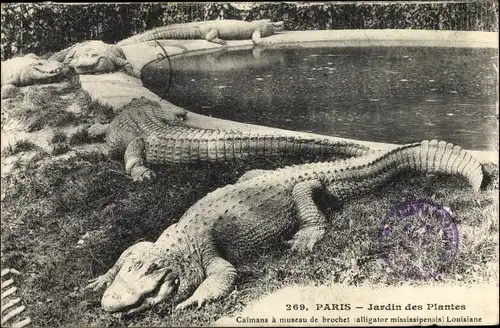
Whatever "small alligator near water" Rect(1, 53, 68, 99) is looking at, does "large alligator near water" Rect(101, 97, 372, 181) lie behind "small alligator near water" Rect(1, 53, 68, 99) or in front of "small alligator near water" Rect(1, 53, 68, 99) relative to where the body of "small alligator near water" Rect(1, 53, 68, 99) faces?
in front

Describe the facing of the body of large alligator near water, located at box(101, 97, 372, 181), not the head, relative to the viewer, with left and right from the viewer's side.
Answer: facing away from the viewer and to the left of the viewer

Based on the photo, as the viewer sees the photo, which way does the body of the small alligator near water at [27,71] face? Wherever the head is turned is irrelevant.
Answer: to the viewer's right

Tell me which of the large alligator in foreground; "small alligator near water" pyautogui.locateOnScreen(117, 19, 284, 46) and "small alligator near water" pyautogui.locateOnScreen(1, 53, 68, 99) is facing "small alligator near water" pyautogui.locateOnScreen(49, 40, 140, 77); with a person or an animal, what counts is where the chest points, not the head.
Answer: "small alligator near water" pyautogui.locateOnScreen(1, 53, 68, 99)

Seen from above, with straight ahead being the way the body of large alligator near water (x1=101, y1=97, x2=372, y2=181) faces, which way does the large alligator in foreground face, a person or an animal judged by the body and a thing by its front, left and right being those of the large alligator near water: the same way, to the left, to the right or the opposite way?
to the left

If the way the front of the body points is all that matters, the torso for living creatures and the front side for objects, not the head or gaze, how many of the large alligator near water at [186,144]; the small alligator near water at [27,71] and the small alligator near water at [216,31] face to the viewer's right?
2

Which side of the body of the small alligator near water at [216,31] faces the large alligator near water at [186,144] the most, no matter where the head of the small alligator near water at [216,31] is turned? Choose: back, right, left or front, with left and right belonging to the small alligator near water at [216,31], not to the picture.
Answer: right

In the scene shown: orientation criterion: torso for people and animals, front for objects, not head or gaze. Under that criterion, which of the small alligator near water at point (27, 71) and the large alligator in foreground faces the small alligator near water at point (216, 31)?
the small alligator near water at point (27, 71)

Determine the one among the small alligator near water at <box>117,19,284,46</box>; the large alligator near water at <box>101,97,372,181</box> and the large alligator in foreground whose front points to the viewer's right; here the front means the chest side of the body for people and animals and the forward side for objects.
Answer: the small alligator near water at <box>117,19,284,46</box>

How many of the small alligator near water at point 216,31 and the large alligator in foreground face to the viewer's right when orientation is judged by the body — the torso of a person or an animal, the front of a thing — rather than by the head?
1

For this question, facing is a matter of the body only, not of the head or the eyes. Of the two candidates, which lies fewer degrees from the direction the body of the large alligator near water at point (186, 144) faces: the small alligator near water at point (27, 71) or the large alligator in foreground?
the small alligator near water

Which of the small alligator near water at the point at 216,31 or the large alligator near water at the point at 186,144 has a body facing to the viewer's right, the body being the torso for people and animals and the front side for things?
the small alligator near water at the point at 216,31

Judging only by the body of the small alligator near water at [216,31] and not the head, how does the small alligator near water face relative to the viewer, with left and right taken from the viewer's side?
facing to the right of the viewer
